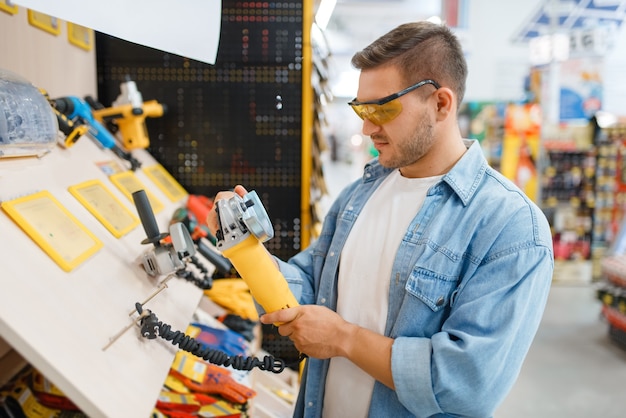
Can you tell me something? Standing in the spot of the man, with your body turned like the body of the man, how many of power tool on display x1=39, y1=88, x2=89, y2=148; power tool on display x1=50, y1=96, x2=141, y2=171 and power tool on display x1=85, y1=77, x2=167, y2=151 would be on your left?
0

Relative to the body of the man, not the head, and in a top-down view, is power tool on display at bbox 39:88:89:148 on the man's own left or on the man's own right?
on the man's own right

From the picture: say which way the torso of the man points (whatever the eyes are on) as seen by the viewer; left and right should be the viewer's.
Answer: facing the viewer and to the left of the viewer

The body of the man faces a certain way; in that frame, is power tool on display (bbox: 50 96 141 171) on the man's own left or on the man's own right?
on the man's own right

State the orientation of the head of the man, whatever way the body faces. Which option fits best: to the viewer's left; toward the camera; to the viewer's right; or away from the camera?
to the viewer's left

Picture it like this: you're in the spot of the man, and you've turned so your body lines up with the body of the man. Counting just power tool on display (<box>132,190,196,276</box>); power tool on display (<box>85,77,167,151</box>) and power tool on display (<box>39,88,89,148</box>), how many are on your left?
0

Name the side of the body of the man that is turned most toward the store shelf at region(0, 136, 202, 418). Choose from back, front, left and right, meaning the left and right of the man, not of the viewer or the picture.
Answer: front

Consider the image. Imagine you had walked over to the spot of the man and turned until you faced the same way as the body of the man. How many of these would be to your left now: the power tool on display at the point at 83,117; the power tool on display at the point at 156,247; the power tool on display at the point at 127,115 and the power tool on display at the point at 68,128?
0

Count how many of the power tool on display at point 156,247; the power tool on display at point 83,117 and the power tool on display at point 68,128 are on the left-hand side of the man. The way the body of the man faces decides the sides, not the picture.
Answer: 0

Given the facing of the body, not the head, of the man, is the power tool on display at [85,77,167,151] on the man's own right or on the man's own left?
on the man's own right
